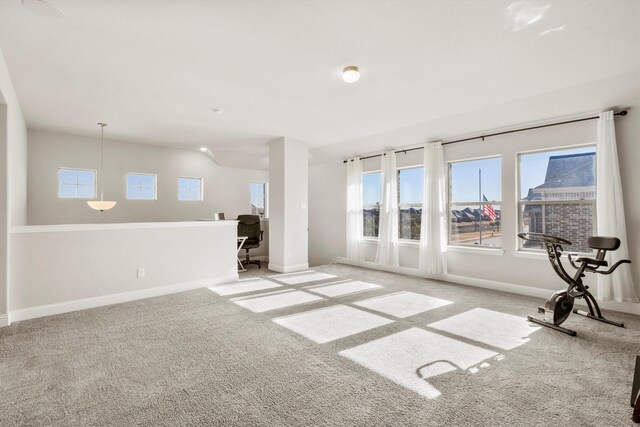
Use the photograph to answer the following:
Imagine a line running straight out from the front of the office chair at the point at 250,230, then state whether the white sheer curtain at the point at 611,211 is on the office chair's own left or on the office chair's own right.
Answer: on the office chair's own left

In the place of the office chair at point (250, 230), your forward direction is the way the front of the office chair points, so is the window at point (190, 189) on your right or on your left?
on your right

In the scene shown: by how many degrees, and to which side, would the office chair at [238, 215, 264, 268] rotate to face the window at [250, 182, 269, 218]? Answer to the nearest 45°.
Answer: approximately 135° to its right

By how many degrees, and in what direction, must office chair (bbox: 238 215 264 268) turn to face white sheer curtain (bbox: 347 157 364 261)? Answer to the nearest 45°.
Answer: approximately 135° to its left

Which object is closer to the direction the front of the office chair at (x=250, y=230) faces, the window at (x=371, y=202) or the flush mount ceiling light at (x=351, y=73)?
the flush mount ceiling light

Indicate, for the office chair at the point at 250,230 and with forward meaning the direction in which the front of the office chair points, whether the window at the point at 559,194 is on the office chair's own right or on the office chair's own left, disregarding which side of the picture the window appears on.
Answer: on the office chair's own left

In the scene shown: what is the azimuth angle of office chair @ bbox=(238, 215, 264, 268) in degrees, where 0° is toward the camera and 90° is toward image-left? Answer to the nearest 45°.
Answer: approximately 45°

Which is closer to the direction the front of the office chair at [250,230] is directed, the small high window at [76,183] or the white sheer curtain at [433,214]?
the small high window
